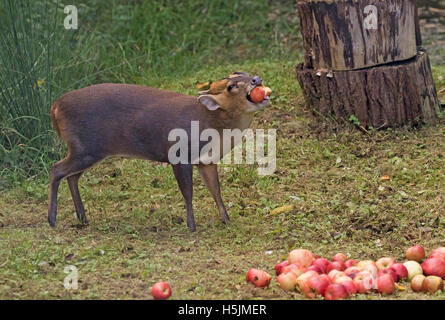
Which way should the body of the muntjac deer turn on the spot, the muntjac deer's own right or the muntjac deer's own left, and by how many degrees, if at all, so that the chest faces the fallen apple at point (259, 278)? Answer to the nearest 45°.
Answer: approximately 45° to the muntjac deer's own right

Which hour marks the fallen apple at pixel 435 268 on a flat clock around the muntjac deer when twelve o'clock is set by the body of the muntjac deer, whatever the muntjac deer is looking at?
The fallen apple is roughly at 1 o'clock from the muntjac deer.

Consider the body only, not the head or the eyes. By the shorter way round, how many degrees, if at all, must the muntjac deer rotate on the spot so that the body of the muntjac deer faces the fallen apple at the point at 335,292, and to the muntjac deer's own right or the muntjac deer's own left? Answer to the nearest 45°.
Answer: approximately 45° to the muntjac deer's own right

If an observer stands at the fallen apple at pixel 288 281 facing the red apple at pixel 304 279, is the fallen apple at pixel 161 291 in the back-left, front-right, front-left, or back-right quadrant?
back-right

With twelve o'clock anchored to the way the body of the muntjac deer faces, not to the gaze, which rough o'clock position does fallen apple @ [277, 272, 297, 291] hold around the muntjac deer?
The fallen apple is roughly at 2 o'clock from the muntjac deer.

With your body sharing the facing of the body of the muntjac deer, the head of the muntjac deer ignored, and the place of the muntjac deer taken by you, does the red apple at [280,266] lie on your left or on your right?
on your right

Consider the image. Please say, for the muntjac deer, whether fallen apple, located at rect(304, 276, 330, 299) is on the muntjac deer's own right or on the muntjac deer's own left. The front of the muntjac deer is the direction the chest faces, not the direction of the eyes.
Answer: on the muntjac deer's own right

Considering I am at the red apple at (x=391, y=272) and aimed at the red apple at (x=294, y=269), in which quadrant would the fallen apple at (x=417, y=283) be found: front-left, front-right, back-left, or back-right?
back-left

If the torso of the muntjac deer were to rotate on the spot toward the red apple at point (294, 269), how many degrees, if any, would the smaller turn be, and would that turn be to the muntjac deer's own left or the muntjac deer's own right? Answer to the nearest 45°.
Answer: approximately 45° to the muntjac deer's own right

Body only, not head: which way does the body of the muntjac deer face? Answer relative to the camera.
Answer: to the viewer's right

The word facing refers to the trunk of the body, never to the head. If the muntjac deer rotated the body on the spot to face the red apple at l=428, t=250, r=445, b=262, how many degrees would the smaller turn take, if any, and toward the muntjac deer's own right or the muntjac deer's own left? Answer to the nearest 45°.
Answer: approximately 45° to the muntjac deer's own right

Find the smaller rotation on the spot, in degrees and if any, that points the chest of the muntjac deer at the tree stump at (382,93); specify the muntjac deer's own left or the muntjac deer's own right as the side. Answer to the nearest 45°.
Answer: approximately 45° to the muntjac deer's own left
